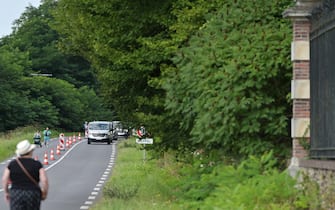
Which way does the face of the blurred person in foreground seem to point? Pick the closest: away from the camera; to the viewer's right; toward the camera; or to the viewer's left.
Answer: away from the camera

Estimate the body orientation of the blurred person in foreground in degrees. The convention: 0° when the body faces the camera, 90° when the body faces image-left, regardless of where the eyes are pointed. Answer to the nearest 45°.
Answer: approximately 180°
